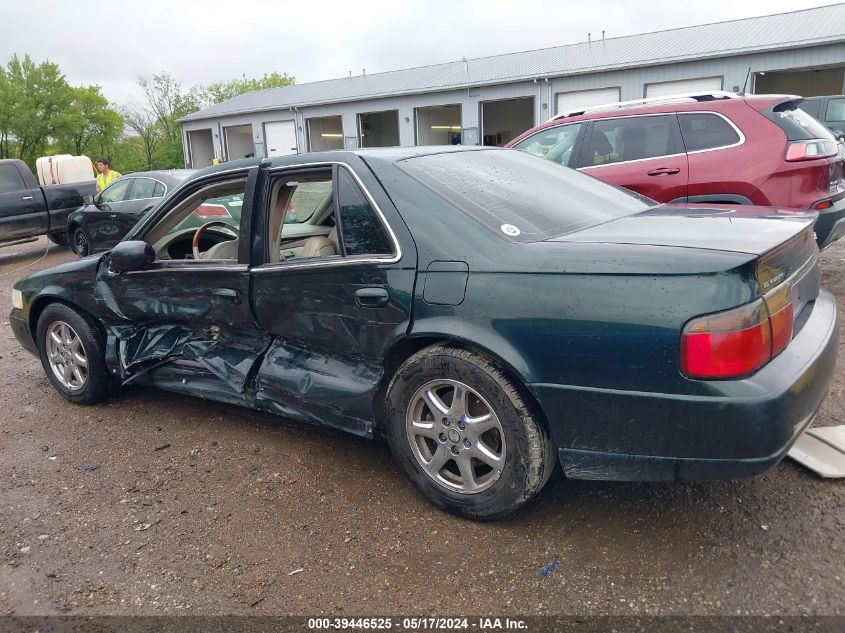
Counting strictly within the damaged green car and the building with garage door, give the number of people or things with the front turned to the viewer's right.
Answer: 0

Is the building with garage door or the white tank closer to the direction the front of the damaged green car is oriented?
the white tank

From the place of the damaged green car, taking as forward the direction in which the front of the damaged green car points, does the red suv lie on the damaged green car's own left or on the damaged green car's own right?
on the damaged green car's own right

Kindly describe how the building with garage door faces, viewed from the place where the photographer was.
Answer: facing the viewer and to the left of the viewer

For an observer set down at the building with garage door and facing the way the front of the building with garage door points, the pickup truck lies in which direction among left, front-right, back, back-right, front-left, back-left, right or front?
front

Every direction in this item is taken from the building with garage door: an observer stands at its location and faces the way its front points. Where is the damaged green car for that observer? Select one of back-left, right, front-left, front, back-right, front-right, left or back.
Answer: front-left

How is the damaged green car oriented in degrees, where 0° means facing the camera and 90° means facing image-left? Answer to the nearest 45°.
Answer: approximately 135°

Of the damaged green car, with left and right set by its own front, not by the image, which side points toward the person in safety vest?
front

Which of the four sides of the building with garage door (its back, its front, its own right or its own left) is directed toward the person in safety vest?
front

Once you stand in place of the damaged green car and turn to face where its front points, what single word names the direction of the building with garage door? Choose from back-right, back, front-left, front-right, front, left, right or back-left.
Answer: front-right

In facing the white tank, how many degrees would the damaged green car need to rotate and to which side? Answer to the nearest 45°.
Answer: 0° — it already faces it

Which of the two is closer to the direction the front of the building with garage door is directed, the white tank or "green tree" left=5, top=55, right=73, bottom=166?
the white tank

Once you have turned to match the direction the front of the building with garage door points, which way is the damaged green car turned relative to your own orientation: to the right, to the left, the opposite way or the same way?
to the right

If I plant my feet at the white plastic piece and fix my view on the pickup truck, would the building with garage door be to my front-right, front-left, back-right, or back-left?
front-right
